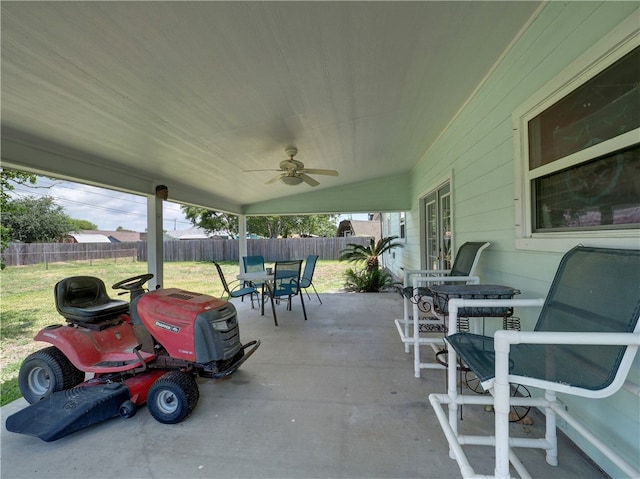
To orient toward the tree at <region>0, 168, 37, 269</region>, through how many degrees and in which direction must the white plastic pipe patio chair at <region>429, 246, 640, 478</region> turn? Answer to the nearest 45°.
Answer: approximately 45° to its right

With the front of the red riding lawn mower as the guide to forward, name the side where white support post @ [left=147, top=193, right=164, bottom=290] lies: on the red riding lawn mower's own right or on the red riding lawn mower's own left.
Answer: on the red riding lawn mower's own left

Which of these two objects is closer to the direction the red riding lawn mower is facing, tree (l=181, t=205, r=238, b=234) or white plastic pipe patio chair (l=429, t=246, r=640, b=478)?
the white plastic pipe patio chair

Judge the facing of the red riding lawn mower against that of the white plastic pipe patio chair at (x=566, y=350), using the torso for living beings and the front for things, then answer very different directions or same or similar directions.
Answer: very different directions

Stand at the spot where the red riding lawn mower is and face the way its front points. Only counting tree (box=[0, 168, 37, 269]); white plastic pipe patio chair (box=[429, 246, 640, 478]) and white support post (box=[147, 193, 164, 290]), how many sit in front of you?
1

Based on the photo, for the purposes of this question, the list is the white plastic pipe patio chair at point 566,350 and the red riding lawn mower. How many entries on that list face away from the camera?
0

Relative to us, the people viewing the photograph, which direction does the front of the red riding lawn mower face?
facing the viewer and to the right of the viewer

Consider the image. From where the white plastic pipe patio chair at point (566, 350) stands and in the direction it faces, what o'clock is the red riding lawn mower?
The red riding lawn mower is roughly at 1 o'clock from the white plastic pipe patio chair.

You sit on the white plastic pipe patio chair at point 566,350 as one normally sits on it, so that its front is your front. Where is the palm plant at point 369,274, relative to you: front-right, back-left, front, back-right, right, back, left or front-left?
right

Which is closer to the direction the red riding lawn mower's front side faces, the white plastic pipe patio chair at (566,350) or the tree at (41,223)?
the white plastic pipe patio chair

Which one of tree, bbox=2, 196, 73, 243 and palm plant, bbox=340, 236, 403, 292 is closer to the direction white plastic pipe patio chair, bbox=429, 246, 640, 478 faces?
the tree

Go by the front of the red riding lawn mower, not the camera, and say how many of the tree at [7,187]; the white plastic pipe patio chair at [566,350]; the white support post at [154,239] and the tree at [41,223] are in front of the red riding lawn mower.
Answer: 1

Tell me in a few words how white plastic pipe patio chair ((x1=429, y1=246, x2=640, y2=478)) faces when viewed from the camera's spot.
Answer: facing the viewer and to the left of the viewer

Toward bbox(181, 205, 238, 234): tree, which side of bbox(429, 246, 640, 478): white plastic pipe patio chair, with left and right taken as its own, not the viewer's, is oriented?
right

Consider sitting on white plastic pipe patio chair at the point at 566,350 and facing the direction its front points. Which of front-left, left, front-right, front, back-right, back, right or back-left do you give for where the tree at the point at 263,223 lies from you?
right

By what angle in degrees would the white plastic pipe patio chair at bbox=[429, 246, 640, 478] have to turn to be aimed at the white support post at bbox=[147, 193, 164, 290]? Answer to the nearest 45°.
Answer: approximately 45° to its right
